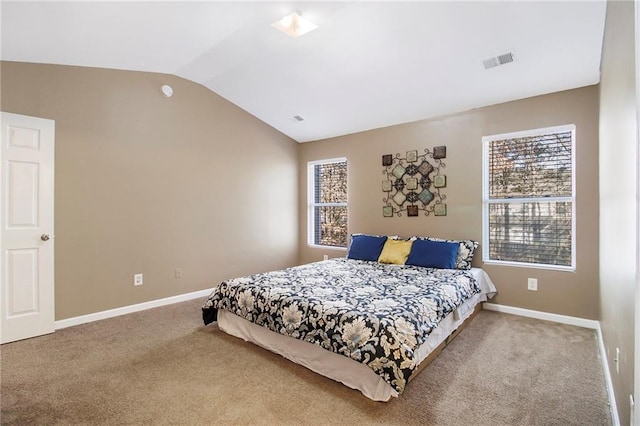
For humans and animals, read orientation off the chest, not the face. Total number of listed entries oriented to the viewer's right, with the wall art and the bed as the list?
0

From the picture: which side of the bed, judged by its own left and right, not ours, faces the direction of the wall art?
back

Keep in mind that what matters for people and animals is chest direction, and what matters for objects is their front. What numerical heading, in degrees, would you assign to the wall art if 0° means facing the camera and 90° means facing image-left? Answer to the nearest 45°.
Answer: approximately 45°

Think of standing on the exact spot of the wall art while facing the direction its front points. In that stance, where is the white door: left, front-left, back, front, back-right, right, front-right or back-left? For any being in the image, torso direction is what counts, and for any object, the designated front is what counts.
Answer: front

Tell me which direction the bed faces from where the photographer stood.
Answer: facing the viewer and to the left of the viewer

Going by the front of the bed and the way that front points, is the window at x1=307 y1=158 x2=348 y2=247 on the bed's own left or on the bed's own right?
on the bed's own right

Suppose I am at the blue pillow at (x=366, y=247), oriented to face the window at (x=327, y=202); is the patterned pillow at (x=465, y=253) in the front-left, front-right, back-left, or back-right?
back-right
